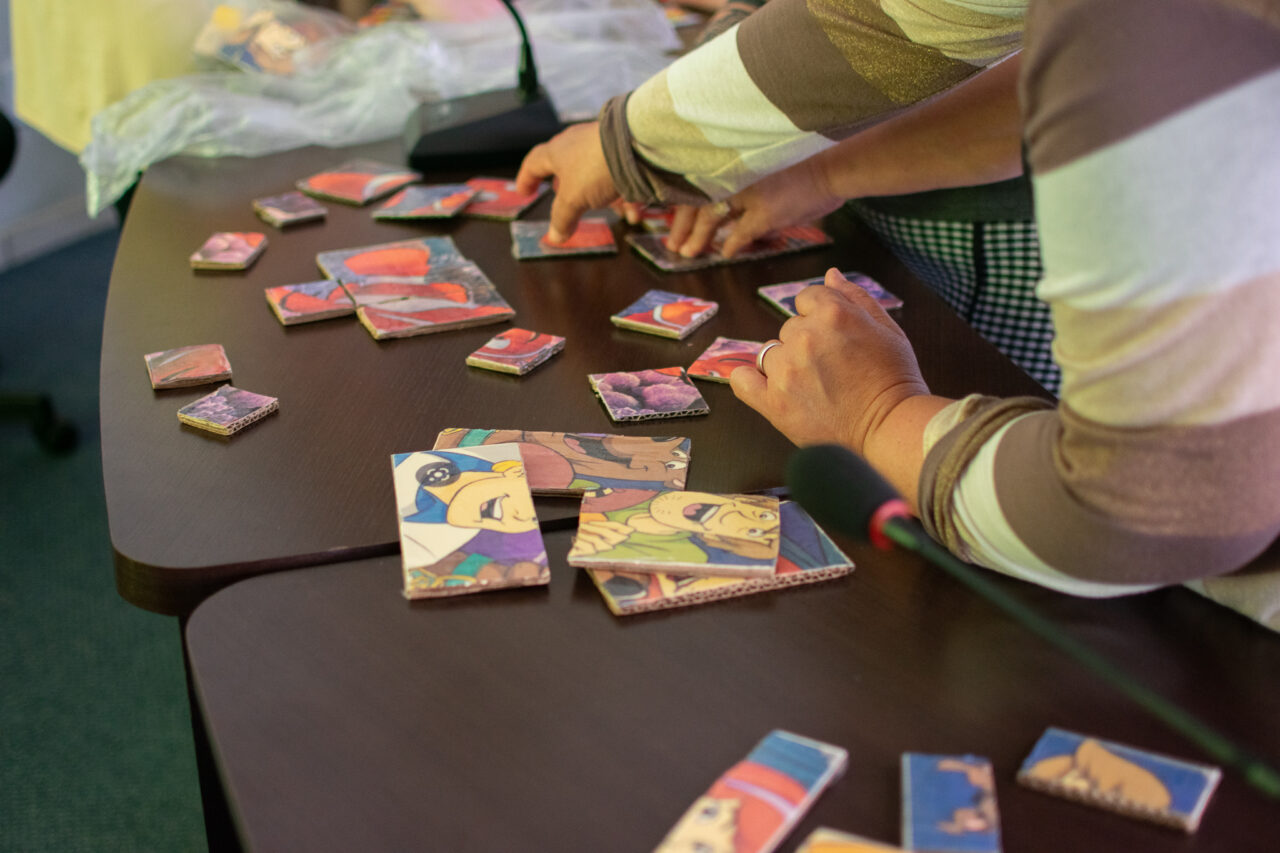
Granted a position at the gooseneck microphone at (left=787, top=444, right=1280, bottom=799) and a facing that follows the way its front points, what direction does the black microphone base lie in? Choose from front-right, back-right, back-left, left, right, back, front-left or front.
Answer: front

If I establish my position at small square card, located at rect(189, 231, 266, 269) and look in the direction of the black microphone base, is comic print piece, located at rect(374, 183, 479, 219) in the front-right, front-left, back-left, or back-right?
front-right

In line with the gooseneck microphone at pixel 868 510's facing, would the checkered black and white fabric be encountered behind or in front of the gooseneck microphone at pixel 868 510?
in front

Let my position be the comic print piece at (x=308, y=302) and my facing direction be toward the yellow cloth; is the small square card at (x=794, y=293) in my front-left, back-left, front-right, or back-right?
back-right

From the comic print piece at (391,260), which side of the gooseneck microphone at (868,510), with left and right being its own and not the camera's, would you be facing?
front

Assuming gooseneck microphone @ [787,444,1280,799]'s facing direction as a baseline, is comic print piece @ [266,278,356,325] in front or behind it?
in front

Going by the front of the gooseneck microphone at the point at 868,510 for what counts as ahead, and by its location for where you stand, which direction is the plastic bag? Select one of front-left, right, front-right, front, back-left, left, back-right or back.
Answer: front

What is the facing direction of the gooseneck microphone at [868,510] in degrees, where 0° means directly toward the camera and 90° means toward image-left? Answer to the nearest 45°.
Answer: approximately 135°

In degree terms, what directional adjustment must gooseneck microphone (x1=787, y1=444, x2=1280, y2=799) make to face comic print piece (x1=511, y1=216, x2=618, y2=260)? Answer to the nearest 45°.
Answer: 0° — it already faces it

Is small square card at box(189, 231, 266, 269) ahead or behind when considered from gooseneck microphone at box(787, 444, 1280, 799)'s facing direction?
ahead

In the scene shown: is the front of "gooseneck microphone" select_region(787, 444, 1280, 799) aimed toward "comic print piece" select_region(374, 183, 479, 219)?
yes
